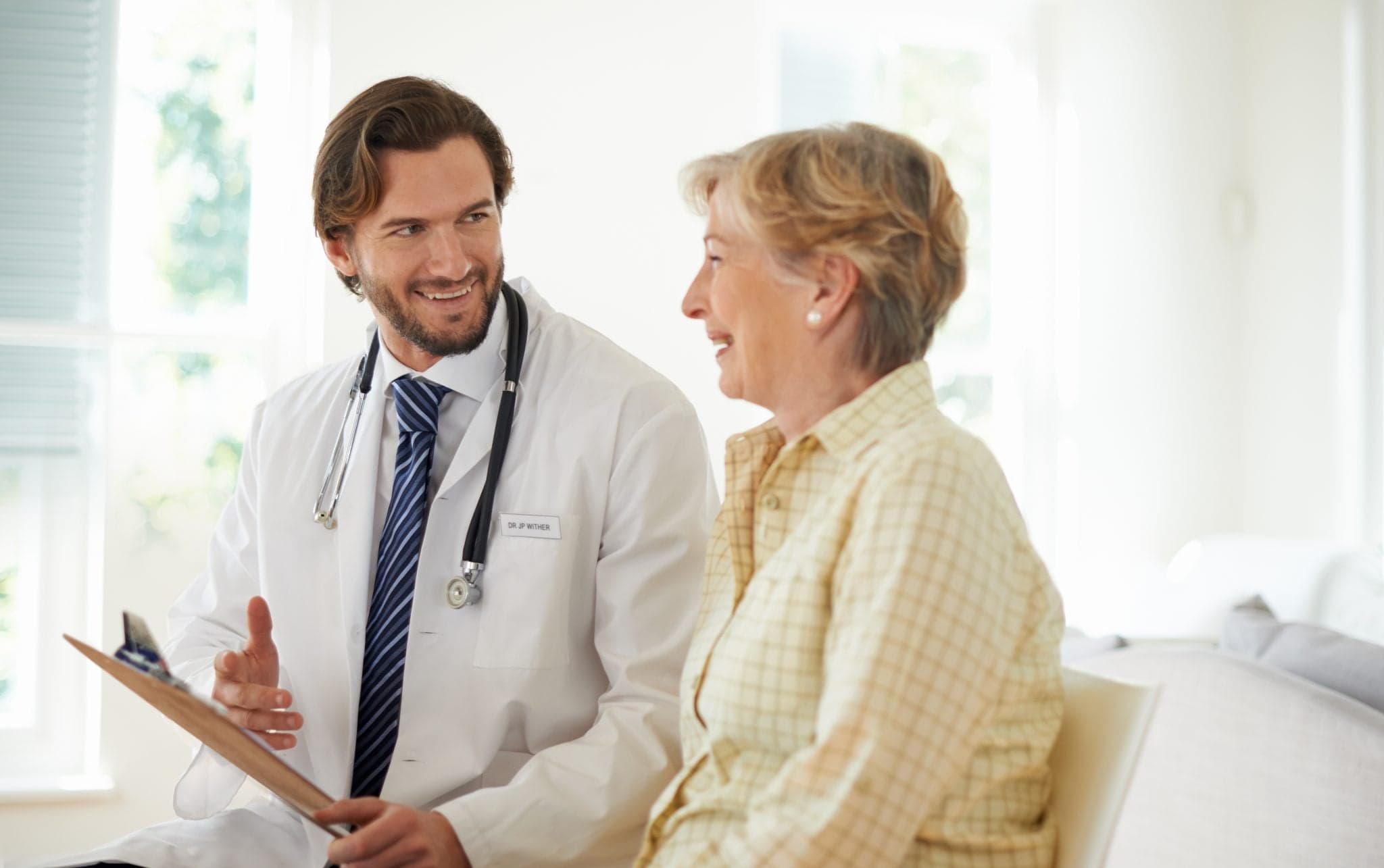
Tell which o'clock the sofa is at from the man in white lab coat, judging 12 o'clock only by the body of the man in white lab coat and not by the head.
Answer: The sofa is roughly at 8 o'clock from the man in white lab coat.

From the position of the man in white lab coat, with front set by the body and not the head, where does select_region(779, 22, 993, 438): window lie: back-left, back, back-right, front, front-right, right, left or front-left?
back

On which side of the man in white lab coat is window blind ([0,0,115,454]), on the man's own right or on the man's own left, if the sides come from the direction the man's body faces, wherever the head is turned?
on the man's own right

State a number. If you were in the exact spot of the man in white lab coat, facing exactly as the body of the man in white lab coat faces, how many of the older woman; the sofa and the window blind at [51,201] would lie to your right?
1

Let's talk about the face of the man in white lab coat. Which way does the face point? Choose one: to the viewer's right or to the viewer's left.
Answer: to the viewer's right

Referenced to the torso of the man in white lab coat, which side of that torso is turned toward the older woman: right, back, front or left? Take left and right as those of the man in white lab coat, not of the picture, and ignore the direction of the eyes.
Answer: left

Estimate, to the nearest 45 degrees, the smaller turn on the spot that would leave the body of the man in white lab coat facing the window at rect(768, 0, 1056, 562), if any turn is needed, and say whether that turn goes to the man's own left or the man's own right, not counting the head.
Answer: approximately 180°

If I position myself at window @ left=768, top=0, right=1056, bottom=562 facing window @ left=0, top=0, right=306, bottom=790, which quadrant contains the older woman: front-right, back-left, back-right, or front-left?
front-left

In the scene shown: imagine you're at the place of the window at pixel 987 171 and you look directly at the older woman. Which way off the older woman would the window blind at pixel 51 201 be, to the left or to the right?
right

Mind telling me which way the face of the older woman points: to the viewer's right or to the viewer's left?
to the viewer's left
